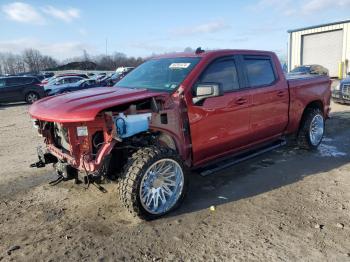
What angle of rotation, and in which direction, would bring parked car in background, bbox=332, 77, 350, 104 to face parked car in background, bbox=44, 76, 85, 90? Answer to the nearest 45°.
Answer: approximately 45° to its right

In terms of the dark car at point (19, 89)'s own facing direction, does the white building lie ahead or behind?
behind

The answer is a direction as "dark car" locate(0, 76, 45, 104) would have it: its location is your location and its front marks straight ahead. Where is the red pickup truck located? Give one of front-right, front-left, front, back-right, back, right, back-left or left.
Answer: left

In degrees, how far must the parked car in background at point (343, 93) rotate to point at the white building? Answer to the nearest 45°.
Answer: approximately 135° to its right

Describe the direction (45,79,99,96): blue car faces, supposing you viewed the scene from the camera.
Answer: facing the viewer and to the left of the viewer

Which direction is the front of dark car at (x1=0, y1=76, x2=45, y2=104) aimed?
to the viewer's left

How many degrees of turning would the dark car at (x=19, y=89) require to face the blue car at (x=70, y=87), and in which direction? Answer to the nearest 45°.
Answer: approximately 180°

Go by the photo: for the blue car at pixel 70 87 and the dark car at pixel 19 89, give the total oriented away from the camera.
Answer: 0

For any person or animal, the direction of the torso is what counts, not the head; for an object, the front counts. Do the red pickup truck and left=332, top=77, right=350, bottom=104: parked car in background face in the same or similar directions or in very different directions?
same or similar directions

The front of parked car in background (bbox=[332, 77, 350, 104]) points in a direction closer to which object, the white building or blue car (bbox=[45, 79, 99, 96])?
the blue car

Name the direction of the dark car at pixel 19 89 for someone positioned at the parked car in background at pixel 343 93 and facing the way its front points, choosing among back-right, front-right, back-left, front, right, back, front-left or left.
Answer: front-right

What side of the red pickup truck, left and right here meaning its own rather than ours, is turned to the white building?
back

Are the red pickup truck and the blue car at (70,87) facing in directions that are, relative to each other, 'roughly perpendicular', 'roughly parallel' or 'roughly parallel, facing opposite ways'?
roughly parallel

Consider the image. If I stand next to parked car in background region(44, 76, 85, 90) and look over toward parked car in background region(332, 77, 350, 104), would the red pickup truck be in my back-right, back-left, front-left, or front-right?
front-right

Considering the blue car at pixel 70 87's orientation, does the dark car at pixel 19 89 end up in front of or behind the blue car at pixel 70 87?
in front

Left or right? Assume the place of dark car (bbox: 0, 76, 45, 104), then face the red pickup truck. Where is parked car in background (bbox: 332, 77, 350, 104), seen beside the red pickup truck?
left
